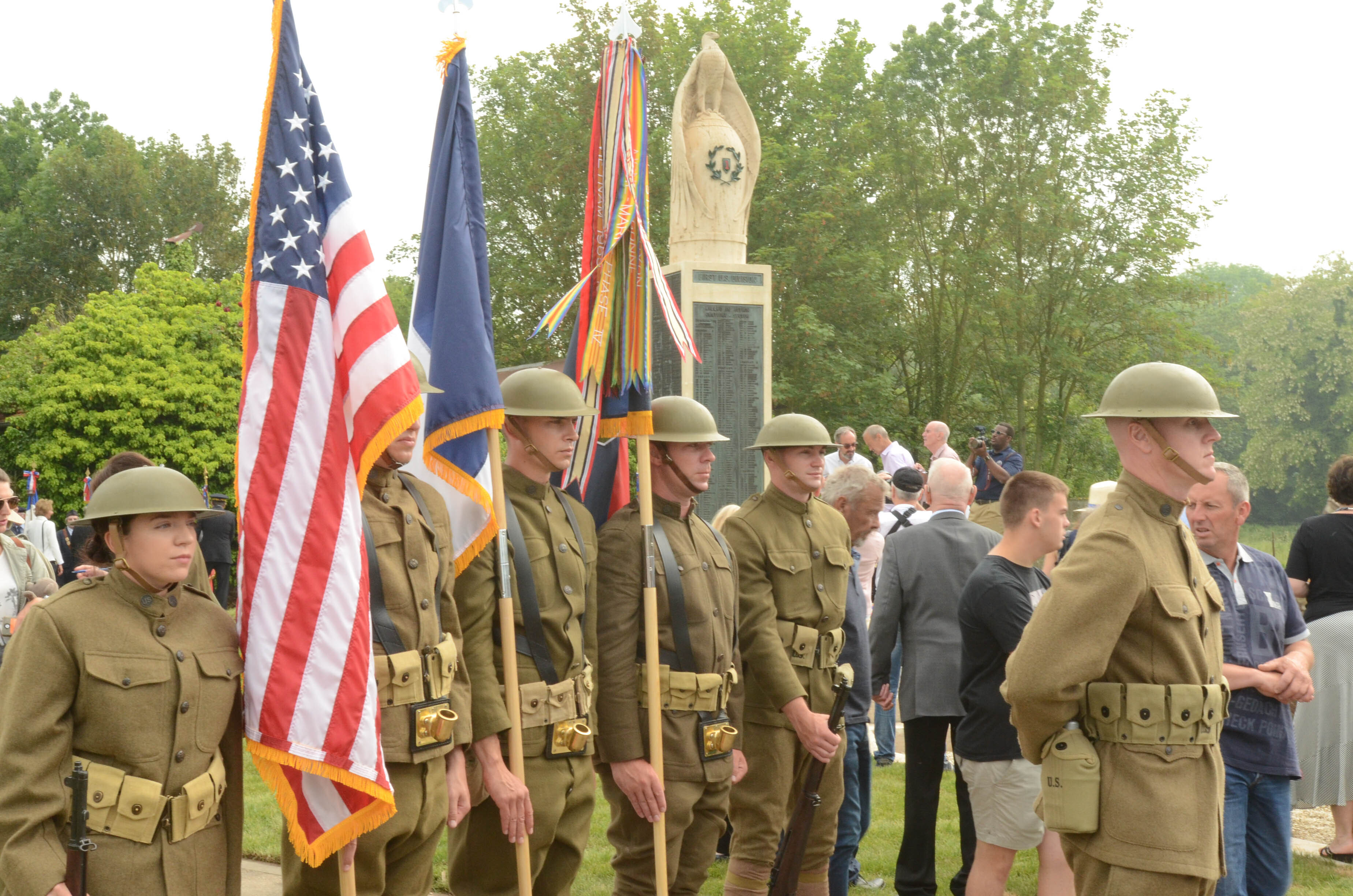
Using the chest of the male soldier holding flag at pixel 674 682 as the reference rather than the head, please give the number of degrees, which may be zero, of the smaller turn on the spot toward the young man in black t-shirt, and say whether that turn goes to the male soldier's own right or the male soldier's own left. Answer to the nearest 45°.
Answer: approximately 45° to the male soldier's own left

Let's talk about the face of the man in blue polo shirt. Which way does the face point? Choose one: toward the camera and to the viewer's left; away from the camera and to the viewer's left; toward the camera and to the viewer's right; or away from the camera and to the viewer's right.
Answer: toward the camera and to the viewer's left

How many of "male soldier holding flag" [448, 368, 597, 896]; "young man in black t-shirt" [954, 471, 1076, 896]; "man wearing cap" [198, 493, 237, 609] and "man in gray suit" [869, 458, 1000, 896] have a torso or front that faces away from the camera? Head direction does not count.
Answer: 2

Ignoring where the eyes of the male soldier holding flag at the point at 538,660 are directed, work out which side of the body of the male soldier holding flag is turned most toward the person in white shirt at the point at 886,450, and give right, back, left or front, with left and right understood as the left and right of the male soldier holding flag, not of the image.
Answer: left

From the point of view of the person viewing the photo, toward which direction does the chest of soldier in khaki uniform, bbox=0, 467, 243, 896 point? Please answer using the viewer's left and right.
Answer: facing the viewer and to the right of the viewer

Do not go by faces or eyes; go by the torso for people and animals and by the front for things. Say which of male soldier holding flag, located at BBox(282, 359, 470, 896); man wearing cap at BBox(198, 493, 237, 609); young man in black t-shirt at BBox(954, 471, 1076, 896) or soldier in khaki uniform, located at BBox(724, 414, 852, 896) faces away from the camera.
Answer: the man wearing cap

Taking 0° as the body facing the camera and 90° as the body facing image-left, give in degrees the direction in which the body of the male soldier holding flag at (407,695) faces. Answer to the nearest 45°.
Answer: approximately 315°

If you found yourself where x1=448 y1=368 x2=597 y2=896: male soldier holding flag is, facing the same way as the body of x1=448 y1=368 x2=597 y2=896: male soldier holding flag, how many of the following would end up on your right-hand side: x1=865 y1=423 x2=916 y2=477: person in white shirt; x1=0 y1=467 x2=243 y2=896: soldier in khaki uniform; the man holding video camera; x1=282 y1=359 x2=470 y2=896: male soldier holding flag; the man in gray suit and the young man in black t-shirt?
2

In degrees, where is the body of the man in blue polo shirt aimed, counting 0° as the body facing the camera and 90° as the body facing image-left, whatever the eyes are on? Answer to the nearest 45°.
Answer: approximately 45°

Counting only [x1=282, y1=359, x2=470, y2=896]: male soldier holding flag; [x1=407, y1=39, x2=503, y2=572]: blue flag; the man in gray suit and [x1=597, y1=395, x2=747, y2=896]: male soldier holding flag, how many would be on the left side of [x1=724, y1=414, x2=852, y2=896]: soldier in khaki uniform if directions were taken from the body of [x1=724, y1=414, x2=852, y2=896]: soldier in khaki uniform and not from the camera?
1

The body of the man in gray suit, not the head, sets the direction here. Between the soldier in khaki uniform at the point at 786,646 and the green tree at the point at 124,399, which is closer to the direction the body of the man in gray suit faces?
the green tree

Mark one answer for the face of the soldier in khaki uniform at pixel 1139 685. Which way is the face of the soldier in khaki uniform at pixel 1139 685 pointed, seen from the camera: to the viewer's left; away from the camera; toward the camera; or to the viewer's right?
to the viewer's right

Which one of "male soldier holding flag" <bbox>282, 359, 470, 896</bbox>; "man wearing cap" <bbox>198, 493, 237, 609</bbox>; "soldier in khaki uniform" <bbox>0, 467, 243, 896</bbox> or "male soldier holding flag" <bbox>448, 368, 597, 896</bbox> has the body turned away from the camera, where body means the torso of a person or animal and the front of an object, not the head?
the man wearing cap

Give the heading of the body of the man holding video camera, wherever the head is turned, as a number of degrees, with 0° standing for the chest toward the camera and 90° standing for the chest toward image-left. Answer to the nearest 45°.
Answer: approximately 45°

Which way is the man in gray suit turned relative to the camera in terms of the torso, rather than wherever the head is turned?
away from the camera

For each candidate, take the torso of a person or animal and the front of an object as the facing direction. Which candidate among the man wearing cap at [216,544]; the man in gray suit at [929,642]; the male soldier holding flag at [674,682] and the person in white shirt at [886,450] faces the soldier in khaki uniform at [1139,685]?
the male soldier holding flag
